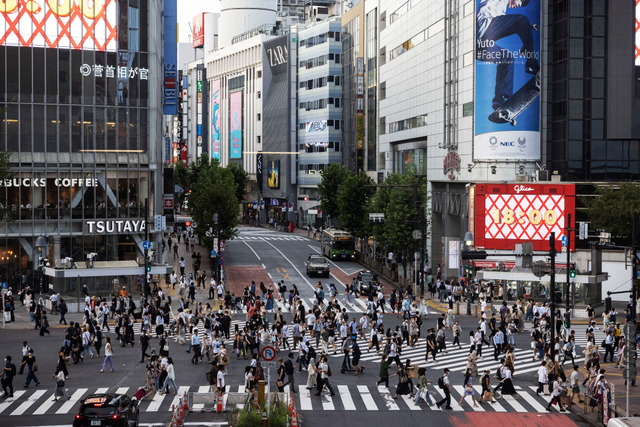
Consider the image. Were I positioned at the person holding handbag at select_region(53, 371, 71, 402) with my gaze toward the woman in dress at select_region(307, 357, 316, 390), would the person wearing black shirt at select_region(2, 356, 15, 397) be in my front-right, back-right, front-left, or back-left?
back-left

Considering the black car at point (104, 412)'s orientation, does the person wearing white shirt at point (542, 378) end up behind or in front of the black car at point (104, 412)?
in front

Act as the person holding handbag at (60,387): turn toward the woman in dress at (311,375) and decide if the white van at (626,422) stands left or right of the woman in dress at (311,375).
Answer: right

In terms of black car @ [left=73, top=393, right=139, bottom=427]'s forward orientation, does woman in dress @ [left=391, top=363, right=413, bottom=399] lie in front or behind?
in front
